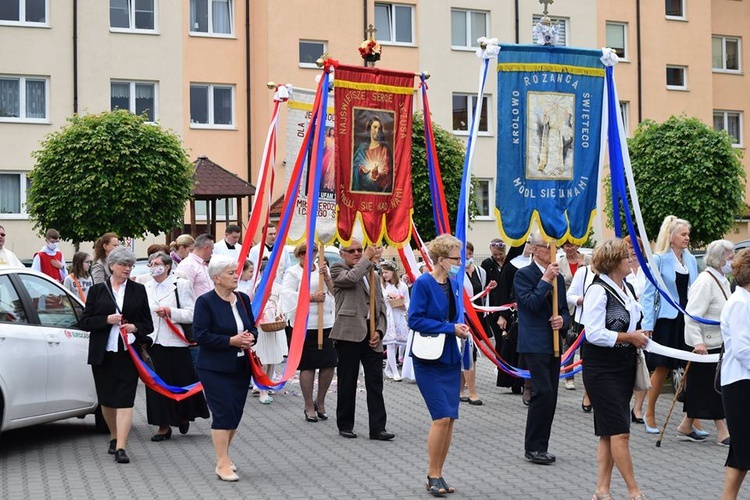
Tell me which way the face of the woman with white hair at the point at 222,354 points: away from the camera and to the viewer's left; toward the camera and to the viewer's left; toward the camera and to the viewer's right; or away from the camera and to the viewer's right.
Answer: toward the camera and to the viewer's right

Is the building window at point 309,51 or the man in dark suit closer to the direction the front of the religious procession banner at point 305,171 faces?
the man in dark suit

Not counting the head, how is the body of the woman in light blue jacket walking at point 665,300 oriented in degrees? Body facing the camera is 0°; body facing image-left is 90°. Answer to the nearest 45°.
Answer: approximately 315°

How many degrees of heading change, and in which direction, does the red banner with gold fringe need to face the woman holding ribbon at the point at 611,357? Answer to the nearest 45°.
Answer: approximately 45° to its left

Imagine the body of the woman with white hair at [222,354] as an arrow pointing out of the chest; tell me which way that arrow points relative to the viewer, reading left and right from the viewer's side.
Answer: facing the viewer and to the right of the viewer

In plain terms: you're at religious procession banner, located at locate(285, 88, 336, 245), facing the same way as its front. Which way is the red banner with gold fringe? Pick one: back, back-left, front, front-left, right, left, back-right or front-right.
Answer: front-left

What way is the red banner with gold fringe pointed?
toward the camera

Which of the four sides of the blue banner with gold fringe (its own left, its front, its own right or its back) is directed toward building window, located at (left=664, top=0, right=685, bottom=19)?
back
